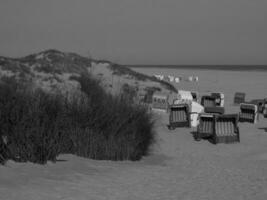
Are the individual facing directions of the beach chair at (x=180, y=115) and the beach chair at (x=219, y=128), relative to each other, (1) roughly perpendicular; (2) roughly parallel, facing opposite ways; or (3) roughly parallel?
roughly parallel

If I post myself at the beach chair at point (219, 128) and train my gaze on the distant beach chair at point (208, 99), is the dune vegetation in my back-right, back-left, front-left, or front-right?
back-left

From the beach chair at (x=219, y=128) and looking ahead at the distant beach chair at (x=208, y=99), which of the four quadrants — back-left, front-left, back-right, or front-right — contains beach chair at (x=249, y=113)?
front-right
